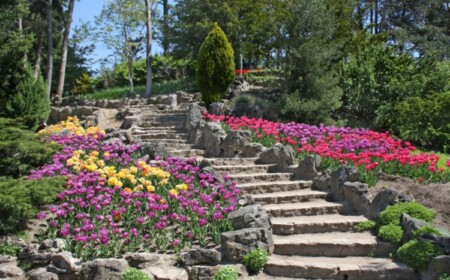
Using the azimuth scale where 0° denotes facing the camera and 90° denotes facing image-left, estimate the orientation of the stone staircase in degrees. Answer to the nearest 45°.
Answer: approximately 0°

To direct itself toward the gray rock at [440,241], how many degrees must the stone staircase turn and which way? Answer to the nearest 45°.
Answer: approximately 45° to its left

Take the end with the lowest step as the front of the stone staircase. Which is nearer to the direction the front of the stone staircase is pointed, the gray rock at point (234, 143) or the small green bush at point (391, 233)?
the small green bush

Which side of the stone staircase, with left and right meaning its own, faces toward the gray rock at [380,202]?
left

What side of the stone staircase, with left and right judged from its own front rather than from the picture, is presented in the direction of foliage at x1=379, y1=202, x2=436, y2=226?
left

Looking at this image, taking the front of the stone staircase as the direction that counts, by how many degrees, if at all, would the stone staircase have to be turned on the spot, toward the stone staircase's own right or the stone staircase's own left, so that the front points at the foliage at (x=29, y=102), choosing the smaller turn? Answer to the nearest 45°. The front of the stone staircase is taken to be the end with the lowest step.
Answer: approximately 135° to the stone staircase's own right

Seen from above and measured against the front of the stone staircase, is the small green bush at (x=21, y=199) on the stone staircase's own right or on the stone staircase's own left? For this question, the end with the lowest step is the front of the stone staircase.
on the stone staircase's own right

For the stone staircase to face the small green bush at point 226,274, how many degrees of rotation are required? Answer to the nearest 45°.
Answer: approximately 45° to its right

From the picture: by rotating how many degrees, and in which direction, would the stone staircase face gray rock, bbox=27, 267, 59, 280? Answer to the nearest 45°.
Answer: approximately 45° to its right

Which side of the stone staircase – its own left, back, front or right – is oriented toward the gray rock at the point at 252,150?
back

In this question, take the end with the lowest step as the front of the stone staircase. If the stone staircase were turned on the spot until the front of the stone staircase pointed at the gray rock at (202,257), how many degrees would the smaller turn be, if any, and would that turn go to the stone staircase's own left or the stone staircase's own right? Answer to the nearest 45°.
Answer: approximately 45° to the stone staircase's own right

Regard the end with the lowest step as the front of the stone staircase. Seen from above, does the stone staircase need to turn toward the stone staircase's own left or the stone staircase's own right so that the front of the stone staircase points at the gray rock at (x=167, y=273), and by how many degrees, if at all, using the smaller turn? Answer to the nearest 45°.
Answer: approximately 45° to the stone staircase's own right
